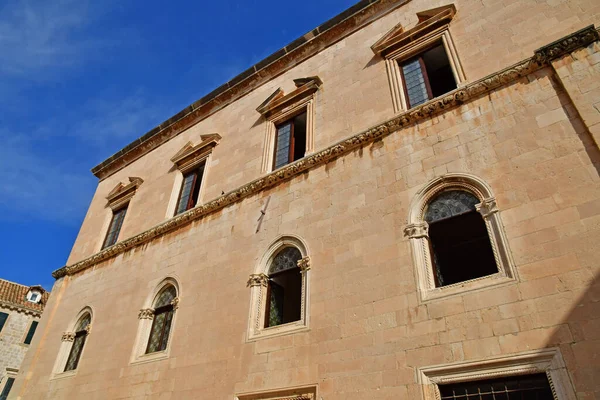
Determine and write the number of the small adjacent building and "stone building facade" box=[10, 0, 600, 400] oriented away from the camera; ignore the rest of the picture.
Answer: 0

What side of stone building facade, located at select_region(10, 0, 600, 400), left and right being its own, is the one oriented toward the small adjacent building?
right

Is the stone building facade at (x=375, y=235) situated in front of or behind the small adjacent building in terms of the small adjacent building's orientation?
in front

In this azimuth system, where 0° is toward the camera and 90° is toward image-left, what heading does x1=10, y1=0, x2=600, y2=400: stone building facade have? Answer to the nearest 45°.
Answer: approximately 45°
